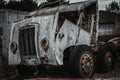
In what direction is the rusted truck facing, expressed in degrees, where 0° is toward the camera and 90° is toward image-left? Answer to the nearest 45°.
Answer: approximately 45°
